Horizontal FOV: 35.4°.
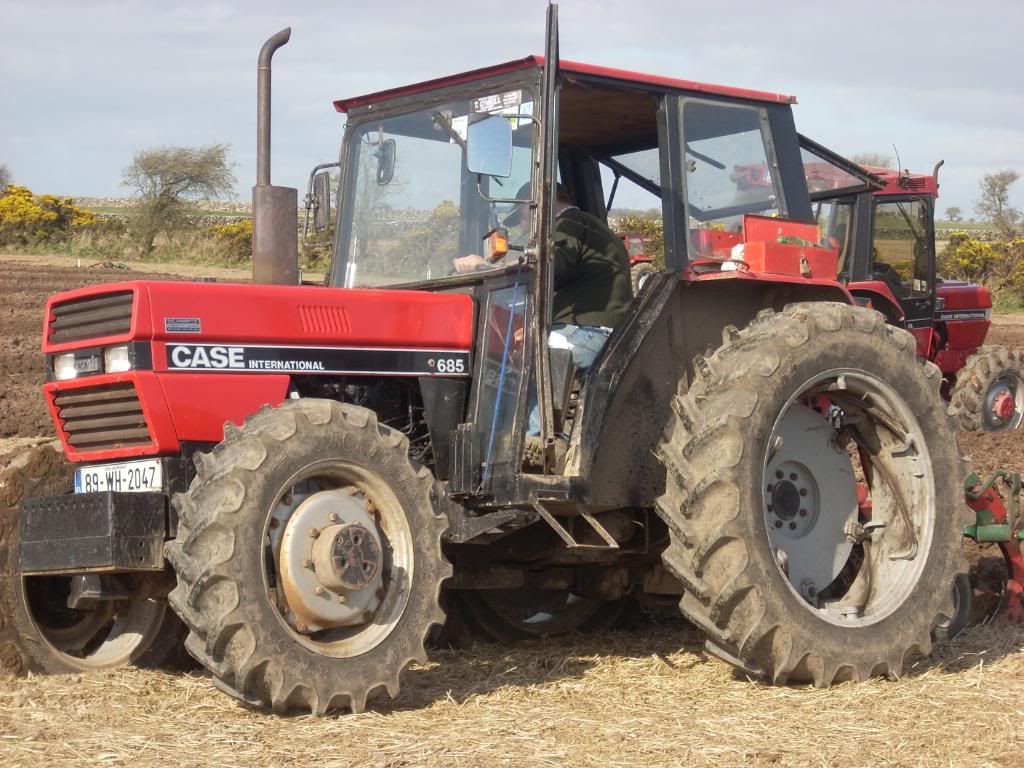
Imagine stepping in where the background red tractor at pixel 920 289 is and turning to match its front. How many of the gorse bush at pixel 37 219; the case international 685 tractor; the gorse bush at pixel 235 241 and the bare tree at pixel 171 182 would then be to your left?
3

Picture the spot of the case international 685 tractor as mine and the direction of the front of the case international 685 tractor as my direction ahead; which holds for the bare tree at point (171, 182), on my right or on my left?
on my right

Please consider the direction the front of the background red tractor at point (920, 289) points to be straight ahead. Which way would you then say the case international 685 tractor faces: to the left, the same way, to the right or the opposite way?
the opposite way

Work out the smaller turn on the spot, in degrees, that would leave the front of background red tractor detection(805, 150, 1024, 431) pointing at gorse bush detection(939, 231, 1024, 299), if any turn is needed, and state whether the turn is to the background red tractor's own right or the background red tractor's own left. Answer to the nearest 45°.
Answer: approximately 45° to the background red tractor's own left

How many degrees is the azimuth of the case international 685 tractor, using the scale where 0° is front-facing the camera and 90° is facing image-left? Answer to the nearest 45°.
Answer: approximately 45°

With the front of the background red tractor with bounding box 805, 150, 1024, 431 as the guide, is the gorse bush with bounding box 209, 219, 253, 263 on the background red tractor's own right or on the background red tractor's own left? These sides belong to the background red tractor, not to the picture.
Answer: on the background red tractor's own left

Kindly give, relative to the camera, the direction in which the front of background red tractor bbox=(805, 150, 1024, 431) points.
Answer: facing away from the viewer and to the right of the viewer

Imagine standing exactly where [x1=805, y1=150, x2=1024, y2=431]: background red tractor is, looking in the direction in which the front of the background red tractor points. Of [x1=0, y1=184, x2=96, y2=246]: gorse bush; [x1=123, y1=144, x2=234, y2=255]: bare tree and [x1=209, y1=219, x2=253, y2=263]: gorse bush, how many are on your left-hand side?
3

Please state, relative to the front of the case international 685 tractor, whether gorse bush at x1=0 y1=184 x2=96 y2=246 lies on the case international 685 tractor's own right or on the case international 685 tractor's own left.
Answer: on the case international 685 tractor's own right

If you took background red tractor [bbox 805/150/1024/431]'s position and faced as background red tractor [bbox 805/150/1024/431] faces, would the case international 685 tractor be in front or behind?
behind

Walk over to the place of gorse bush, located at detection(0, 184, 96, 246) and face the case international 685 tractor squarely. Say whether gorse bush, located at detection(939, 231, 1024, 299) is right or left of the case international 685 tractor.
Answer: left
